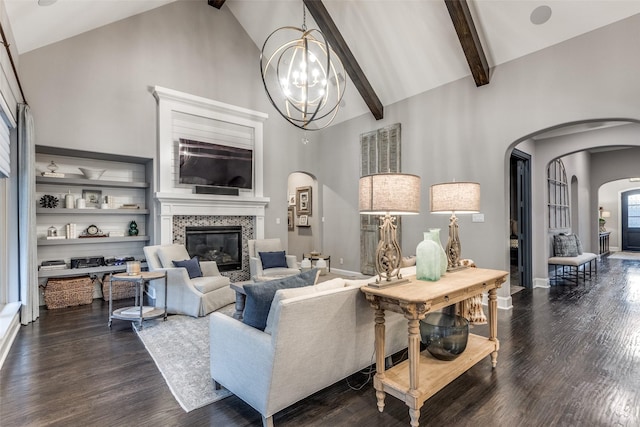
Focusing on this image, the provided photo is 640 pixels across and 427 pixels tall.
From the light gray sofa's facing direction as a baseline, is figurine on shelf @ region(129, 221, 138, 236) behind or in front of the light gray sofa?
in front

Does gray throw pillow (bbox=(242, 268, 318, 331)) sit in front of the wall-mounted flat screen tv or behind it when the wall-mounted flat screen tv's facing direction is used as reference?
in front

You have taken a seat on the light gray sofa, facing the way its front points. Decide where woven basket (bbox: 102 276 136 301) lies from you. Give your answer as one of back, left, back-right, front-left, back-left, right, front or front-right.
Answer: front

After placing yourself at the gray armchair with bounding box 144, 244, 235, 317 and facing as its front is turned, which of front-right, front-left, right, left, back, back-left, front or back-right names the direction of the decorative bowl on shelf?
back

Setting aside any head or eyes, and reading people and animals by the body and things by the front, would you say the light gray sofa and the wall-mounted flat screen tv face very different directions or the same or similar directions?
very different directions

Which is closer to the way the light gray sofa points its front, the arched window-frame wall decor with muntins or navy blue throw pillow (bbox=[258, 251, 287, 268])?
the navy blue throw pillow

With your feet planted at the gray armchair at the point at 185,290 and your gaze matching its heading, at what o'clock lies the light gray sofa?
The light gray sofa is roughly at 1 o'clock from the gray armchair.

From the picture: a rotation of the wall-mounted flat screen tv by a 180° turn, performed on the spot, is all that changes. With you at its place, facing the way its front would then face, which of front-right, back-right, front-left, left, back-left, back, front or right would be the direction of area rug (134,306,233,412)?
back-left

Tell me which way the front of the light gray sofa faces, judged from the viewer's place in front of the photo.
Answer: facing away from the viewer and to the left of the viewer

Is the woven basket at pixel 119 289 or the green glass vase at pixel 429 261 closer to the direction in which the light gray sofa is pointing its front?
the woven basket

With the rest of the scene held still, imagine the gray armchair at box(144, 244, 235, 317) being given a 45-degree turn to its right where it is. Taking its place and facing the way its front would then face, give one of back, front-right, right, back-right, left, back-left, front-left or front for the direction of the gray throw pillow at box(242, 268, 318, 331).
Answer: front

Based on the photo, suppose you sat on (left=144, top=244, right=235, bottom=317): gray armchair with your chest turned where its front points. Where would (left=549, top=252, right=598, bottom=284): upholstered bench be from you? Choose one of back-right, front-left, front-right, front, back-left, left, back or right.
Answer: front-left

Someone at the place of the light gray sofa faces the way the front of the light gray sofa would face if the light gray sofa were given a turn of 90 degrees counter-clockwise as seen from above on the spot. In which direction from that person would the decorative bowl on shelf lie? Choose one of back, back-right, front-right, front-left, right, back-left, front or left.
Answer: right

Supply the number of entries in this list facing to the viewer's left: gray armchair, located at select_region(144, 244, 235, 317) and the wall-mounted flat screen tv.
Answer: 0

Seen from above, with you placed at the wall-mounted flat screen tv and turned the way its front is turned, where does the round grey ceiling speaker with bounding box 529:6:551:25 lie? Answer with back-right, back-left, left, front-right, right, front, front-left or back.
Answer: front

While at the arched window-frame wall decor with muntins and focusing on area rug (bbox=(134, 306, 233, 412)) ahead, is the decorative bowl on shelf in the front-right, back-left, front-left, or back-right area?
front-right

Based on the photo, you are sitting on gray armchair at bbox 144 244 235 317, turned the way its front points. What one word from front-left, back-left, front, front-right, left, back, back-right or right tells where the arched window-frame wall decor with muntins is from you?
front-left
